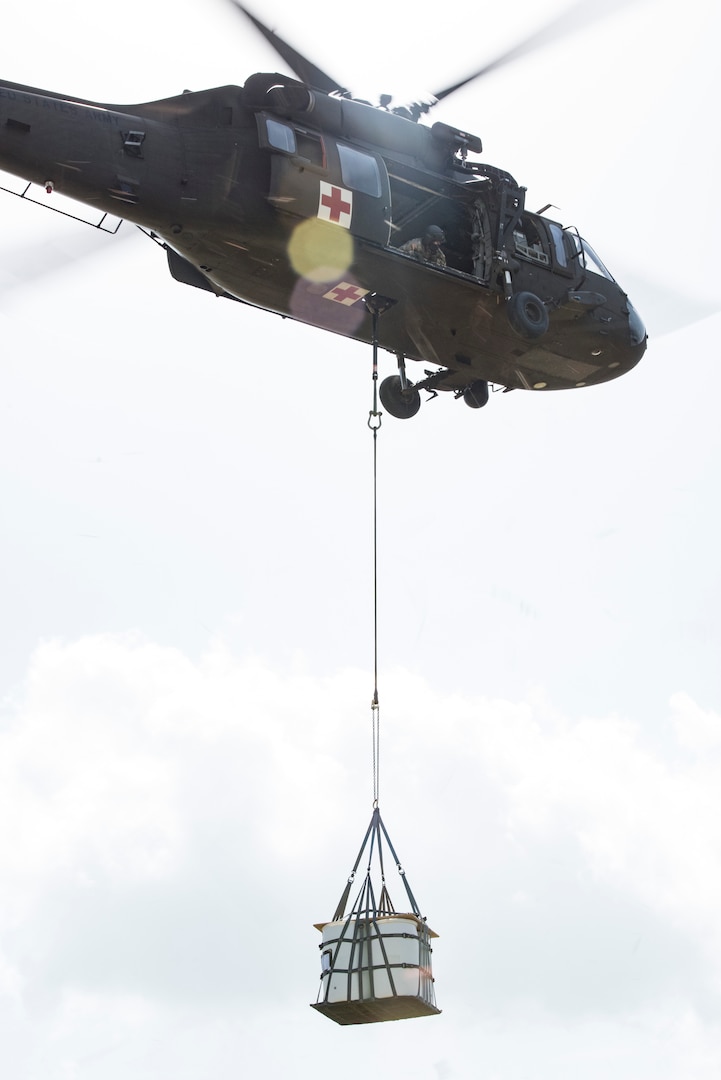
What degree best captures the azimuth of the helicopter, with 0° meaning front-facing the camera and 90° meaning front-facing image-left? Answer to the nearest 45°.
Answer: approximately 225°
